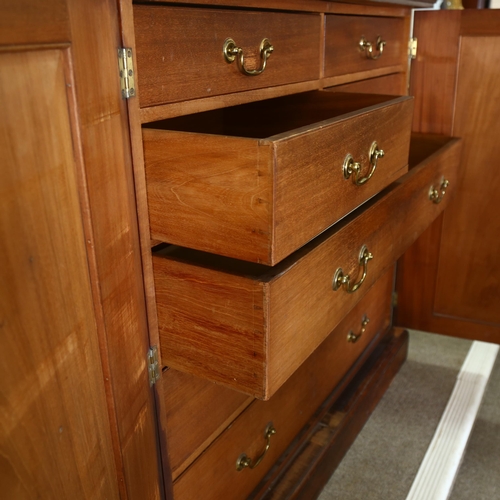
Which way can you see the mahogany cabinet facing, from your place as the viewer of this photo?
facing the viewer and to the right of the viewer
